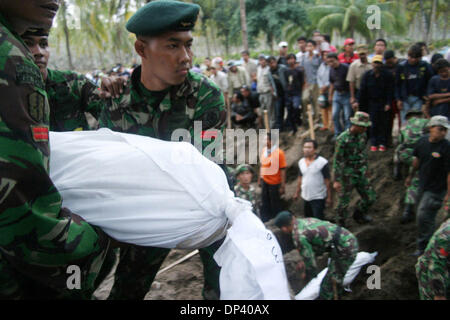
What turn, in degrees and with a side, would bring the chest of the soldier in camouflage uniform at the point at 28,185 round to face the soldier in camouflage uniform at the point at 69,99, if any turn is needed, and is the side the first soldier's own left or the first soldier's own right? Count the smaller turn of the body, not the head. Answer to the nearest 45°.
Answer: approximately 90° to the first soldier's own left

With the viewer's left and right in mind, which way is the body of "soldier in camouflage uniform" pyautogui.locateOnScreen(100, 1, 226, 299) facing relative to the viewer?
facing the viewer and to the right of the viewer

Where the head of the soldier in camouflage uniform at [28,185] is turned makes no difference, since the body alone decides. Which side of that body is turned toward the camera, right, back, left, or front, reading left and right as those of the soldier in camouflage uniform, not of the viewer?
right

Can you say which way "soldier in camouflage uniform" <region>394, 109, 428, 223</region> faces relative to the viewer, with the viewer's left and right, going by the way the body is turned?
facing the viewer and to the left of the viewer

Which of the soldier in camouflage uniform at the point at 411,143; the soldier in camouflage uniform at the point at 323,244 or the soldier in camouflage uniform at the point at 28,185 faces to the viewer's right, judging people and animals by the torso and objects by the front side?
the soldier in camouflage uniform at the point at 28,185

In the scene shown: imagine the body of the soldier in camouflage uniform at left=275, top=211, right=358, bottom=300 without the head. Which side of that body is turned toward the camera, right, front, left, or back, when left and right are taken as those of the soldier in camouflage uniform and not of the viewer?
left
